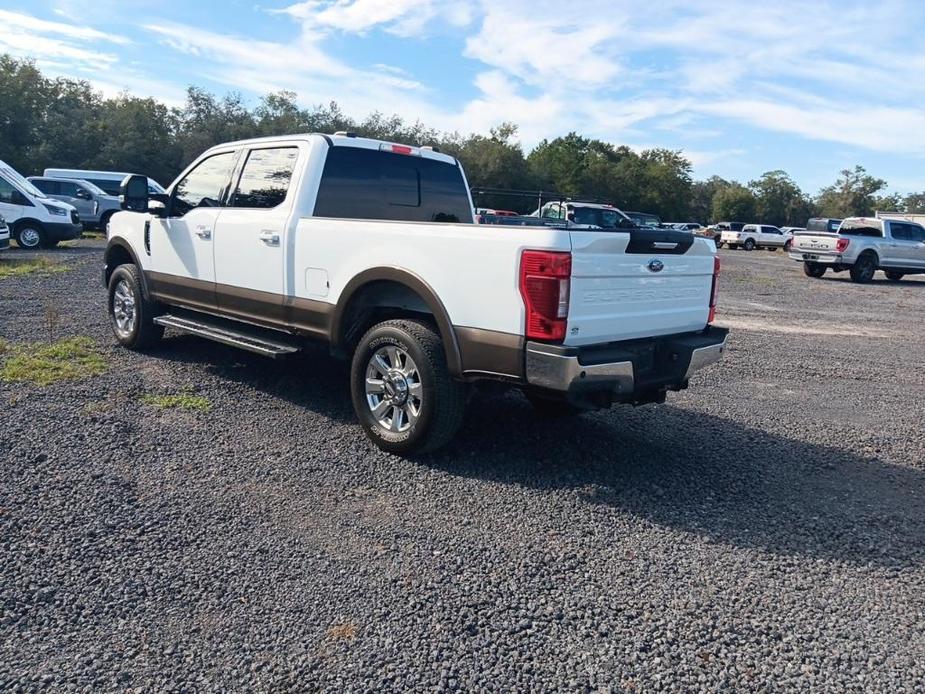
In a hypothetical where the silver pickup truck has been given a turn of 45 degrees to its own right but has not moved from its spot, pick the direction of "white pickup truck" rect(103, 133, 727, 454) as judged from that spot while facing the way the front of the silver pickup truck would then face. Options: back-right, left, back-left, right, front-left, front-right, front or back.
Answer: right

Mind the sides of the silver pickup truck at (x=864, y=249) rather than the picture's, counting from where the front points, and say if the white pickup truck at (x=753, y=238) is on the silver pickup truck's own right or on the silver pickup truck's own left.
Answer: on the silver pickup truck's own left

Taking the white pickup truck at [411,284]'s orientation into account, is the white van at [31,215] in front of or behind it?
in front

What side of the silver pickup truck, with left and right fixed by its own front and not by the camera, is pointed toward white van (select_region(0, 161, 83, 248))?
back

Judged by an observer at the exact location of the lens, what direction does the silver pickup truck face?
facing away from the viewer and to the right of the viewer

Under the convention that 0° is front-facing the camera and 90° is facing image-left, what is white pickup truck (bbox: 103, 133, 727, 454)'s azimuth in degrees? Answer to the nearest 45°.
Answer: approximately 135°

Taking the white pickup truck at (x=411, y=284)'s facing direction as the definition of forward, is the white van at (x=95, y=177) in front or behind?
in front
